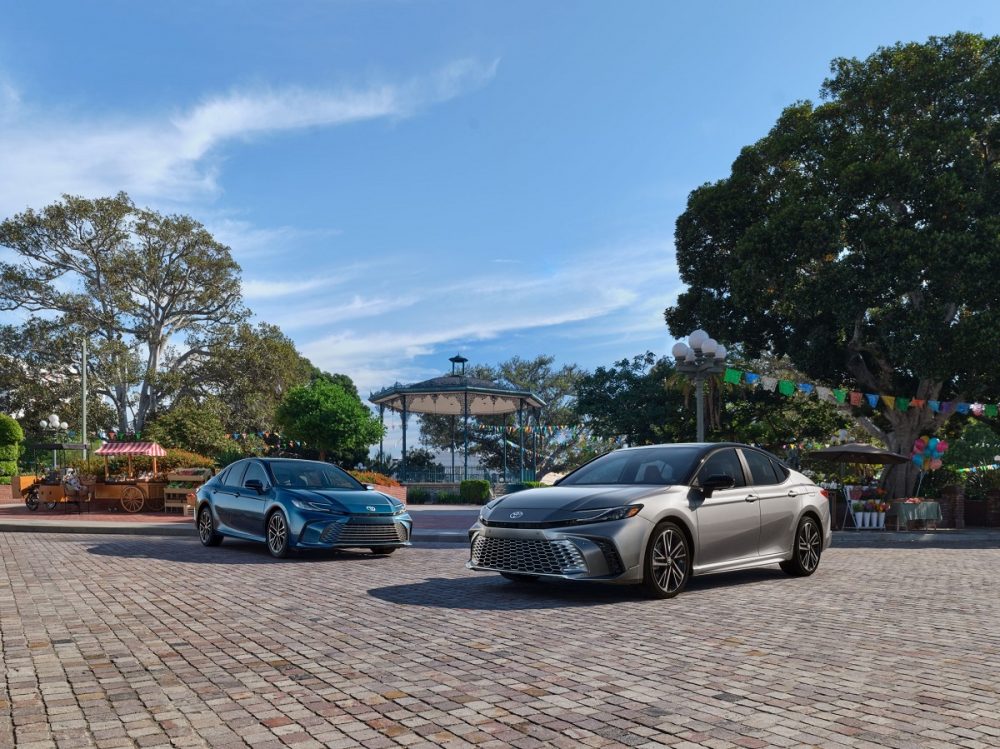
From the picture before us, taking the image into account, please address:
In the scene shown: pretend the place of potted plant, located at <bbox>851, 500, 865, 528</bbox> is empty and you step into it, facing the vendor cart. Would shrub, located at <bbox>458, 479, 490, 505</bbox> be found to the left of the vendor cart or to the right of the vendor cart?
right

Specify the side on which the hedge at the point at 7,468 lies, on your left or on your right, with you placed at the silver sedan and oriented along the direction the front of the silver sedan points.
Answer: on your right

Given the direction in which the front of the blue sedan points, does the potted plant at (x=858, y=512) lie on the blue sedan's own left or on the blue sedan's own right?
on the blue sedan's own left

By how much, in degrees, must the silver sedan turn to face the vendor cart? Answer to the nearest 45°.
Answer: approximately 90° to its right

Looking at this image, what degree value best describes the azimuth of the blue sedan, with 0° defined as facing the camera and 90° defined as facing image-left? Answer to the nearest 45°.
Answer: approximately 315°

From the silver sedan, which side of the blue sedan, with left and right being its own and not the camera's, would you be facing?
front

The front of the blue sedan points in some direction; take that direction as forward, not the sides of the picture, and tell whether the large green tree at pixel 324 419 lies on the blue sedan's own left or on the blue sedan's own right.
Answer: on the blue sedan's own left

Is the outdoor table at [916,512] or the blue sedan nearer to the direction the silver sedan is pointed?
the blue sedan

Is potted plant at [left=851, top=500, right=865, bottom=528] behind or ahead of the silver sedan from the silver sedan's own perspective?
behind

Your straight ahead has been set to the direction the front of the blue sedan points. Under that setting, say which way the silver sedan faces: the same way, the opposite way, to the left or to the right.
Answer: to the right

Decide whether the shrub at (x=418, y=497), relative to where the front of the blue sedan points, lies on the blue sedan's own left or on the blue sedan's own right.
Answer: on the blue sedan's own left
